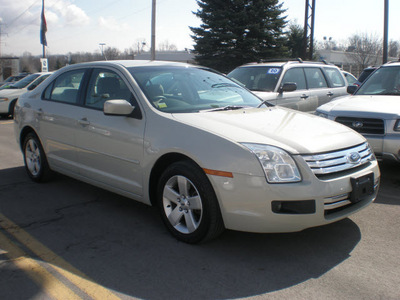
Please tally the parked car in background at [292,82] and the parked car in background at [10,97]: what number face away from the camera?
0

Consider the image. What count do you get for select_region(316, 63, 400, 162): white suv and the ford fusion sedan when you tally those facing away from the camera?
0

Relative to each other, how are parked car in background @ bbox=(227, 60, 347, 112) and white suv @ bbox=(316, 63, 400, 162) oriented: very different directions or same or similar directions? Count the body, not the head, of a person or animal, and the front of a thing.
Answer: same or similar directions

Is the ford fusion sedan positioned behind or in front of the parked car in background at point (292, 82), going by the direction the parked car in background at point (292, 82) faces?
in front

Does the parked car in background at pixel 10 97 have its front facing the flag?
no

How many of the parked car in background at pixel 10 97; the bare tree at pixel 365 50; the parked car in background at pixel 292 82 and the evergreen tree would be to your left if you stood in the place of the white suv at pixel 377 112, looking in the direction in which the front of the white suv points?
0

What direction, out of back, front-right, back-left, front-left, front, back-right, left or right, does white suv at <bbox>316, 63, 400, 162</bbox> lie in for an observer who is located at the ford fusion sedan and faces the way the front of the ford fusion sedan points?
left

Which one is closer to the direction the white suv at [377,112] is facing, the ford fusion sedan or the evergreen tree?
the ford fusion sedan

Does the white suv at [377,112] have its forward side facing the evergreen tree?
no

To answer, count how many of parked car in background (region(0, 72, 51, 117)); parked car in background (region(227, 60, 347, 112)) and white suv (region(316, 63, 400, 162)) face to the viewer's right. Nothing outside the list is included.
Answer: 0

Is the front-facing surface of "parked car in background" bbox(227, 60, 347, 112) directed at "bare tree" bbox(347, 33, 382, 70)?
no

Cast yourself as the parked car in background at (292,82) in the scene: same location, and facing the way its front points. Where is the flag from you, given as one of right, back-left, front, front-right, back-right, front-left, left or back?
right

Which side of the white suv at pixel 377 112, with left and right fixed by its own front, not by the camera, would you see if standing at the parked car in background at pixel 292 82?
right

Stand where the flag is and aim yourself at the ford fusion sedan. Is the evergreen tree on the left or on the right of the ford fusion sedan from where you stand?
left

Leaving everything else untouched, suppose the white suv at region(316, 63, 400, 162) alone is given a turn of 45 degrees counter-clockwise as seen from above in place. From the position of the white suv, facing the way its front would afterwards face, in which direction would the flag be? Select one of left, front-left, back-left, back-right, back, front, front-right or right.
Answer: back-right

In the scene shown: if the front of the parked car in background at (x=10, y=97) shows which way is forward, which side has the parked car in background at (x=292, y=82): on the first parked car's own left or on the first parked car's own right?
on the first parked car's own left

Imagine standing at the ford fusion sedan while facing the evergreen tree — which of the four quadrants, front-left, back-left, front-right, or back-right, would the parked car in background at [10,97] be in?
front-left

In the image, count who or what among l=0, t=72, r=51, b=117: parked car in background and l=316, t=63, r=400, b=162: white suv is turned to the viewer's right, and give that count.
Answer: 0
